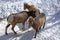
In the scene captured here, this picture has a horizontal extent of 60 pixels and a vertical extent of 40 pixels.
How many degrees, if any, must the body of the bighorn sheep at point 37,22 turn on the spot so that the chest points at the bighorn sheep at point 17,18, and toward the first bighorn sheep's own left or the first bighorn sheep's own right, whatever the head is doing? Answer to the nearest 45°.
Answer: approximately 45° to the first bighorn sheep's own right

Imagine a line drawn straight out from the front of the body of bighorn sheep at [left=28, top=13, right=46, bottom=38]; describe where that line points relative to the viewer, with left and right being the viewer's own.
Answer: facing the viewer and to the left of the viewer
